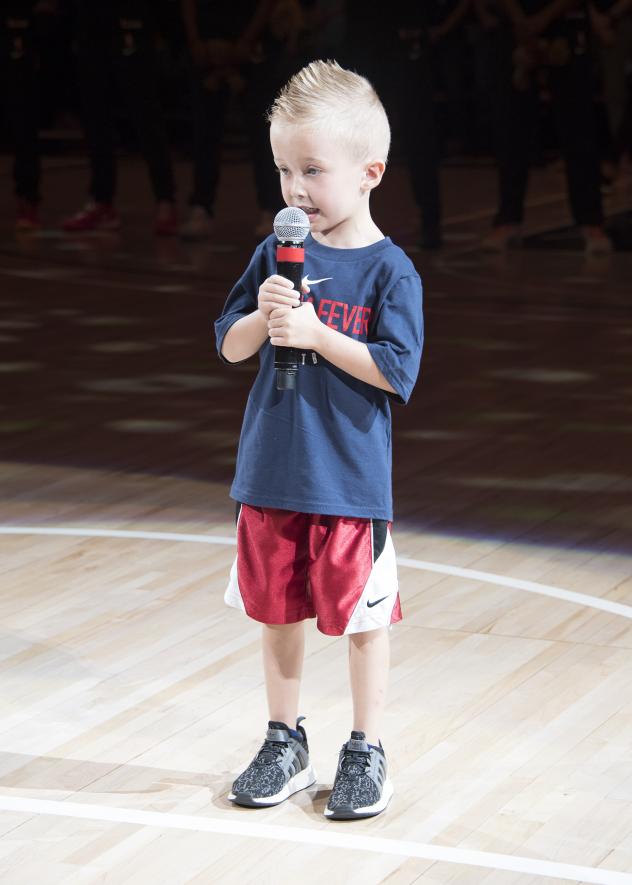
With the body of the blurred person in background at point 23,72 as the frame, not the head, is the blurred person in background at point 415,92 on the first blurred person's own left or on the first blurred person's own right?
on the first blurred person's own left

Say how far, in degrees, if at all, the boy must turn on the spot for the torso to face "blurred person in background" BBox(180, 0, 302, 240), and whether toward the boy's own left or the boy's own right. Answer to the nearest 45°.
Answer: approximately 135° to the boy's own right

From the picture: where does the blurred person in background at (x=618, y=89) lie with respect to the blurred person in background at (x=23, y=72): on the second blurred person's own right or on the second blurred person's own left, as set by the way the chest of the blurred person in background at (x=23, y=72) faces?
on the second blurred person's own left

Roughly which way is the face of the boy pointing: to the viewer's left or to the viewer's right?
to the viewer's left

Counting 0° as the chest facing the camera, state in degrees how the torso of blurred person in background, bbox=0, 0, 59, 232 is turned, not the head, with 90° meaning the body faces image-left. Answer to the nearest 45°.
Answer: approximately 0°

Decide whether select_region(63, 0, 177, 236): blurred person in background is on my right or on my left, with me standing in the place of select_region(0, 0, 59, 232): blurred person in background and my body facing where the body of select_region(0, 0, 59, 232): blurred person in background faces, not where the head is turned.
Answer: on my left

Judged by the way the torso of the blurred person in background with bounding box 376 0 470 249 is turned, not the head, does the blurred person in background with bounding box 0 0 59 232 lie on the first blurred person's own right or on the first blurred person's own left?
on the first blurred person's own right

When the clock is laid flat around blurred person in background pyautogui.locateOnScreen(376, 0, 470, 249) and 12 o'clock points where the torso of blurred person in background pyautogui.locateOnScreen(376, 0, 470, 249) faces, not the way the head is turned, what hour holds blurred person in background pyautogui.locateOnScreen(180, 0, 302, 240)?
blurred person in background pyautogui.locateOnScreen(180, 0, 302, 240) is roughly at 4 o'clock from blurred person in background pyautogui.locateOnScreen(376, 0, 470, 249).

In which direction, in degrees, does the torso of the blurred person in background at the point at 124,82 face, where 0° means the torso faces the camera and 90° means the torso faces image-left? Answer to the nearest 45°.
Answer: approximately 45°

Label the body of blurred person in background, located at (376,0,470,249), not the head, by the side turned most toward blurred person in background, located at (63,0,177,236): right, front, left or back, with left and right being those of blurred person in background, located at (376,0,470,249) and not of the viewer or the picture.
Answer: right
